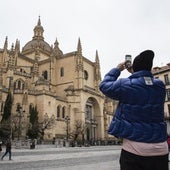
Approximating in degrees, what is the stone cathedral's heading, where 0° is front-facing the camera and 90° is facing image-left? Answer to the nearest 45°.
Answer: approximately 315°

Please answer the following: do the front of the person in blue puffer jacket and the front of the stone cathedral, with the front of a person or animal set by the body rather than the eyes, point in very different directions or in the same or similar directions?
very different directions

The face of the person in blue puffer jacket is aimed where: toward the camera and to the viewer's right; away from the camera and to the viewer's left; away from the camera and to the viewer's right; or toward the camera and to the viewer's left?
away from the camera and to the viewer's left

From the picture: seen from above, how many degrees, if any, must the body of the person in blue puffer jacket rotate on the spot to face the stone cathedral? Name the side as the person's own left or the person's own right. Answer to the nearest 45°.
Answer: approximately 45° to the person's own right

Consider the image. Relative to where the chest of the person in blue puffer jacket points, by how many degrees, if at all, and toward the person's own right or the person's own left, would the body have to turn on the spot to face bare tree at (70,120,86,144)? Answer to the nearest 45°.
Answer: approximately 45° to the person's own right

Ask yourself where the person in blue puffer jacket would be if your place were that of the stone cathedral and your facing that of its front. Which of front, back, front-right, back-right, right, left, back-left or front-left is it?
front-right

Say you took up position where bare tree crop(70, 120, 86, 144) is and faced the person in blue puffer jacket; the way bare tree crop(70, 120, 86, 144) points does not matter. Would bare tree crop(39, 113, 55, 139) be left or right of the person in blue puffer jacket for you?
right

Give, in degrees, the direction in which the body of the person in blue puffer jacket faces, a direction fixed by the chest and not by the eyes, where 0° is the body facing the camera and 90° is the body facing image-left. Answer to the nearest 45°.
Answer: approximately 135°
